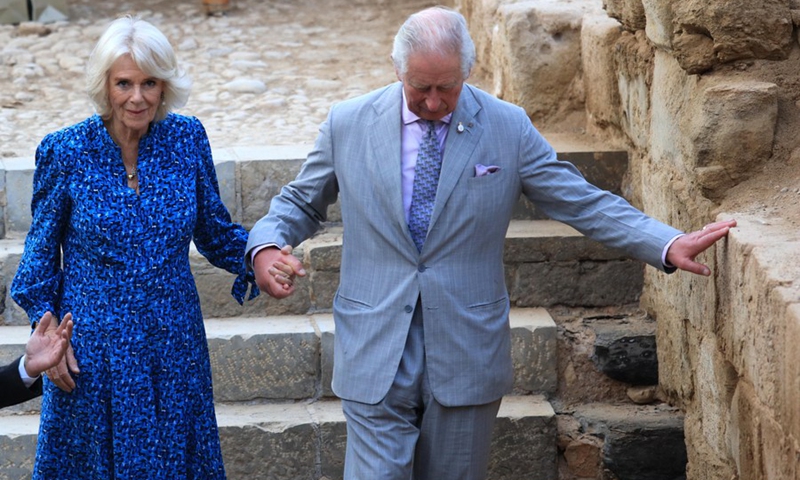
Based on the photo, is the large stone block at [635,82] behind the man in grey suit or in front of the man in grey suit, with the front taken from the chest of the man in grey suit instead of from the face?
behind

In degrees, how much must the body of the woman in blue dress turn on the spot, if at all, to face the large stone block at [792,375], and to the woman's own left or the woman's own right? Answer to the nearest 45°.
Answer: approximately 45° to the woman's own left

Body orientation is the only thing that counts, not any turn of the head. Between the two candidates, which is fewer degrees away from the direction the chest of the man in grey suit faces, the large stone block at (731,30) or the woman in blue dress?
the woman in blue dress

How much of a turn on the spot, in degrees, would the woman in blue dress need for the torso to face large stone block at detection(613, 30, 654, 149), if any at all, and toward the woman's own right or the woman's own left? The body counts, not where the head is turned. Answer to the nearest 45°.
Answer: approximately 135° to the woman's own left

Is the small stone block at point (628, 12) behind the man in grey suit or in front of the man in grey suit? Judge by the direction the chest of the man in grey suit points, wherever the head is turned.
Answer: behind

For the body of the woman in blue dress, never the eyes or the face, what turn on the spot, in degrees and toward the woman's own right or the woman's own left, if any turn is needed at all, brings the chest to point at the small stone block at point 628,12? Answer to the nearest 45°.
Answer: approximately 135° to the woman's own left

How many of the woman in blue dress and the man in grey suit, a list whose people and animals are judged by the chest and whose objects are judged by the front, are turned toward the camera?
2

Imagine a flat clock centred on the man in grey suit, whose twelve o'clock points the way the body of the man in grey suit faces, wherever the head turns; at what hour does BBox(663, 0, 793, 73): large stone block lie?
The large stone block is roughly at 8 o'clock from the man in grey suit.

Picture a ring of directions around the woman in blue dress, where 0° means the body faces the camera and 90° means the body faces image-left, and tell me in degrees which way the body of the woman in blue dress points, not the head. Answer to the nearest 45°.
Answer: approximately 0°

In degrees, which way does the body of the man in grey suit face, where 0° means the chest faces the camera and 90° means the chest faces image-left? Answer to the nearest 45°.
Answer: approximately 0°
